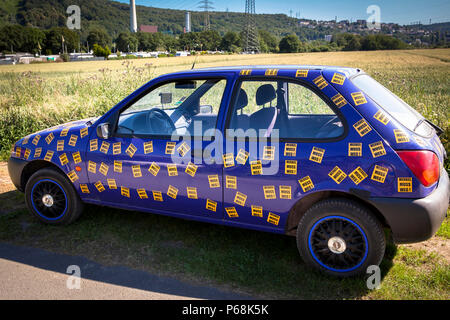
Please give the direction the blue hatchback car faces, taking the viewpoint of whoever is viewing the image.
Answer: facing away from the viewer and to the left of the viewer

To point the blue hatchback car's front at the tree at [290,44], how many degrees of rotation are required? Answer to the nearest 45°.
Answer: approximately 45° to its right
